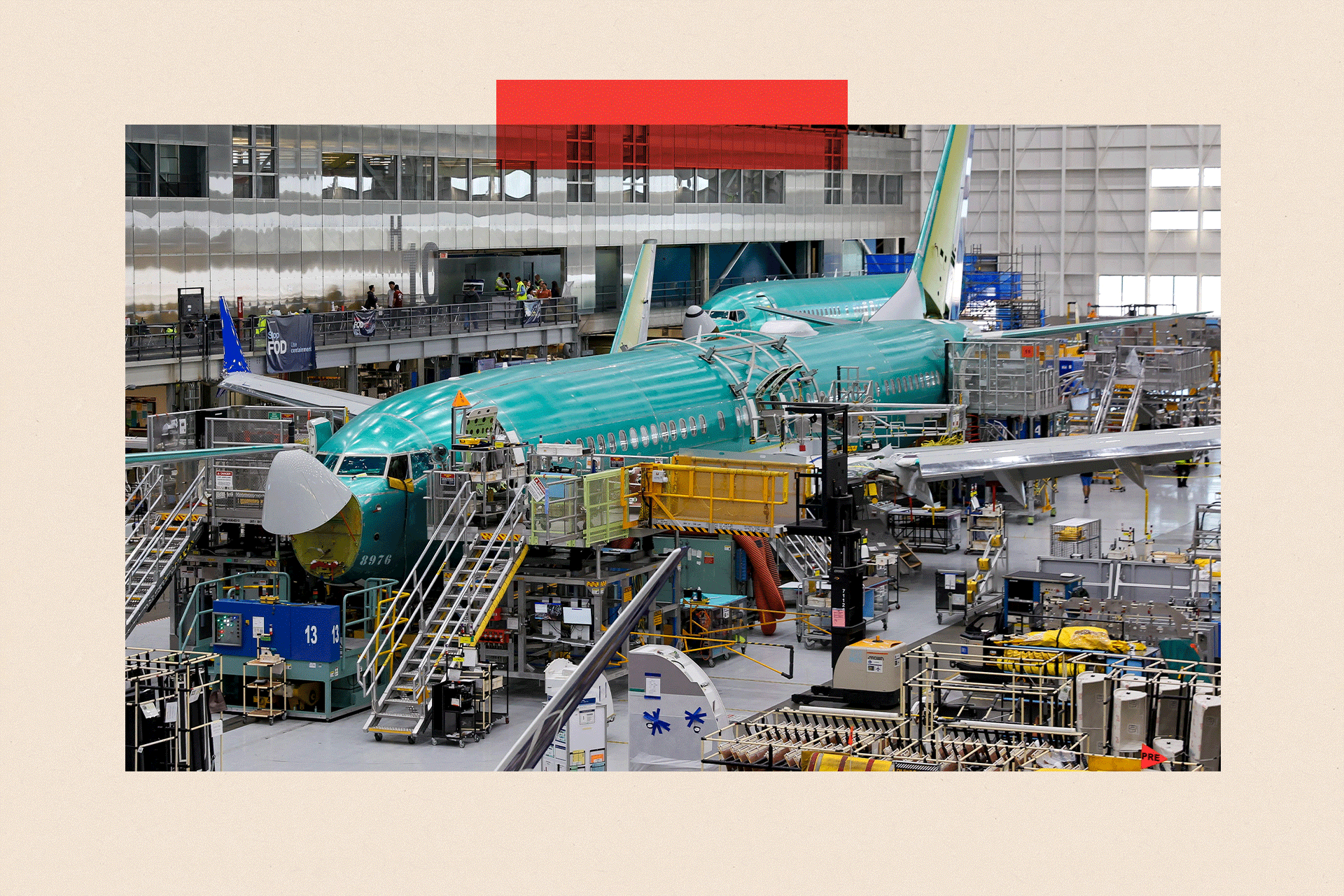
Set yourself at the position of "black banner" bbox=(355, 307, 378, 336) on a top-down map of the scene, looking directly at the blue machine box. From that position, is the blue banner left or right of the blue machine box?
right

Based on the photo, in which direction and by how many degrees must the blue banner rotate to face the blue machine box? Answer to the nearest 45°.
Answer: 0° — it already faces it

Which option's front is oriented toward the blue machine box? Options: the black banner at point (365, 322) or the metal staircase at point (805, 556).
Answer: the black banner

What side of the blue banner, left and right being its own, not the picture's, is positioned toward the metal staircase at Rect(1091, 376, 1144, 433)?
left

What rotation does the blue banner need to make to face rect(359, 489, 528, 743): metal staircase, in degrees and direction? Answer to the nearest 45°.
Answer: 0° — it already faces it

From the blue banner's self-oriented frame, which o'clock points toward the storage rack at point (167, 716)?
The storage rack is roughly at 12 o'clock from the blue banner.

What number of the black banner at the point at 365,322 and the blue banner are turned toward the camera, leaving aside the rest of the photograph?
2
